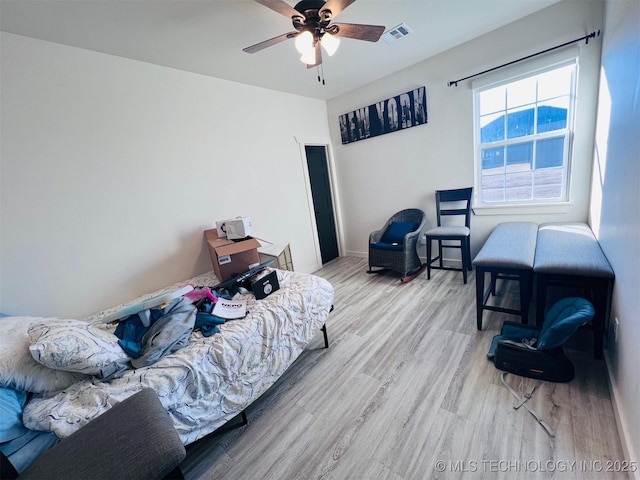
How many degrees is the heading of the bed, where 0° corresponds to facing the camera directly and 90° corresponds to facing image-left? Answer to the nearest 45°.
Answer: approximately 225°

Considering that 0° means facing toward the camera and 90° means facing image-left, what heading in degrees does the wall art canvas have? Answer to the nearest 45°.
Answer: approximately 45°

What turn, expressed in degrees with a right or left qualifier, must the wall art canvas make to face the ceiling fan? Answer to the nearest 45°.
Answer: approximately 45° to its left

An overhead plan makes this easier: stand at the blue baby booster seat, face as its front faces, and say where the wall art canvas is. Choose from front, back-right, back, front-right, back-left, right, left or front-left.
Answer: front-right

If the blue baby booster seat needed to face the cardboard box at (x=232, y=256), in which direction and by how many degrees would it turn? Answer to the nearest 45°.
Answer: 0° — it already faces it

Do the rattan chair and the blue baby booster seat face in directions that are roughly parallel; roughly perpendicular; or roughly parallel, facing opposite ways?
roughly perpendicular

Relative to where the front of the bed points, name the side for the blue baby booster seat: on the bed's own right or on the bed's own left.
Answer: on the bed's own right

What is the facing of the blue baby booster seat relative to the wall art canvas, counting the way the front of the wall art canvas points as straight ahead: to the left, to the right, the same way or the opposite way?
to the right

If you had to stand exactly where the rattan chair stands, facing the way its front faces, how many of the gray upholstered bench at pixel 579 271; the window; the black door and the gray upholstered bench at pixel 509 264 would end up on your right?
1

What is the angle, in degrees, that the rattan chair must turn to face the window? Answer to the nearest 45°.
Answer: approximately 135° to its left

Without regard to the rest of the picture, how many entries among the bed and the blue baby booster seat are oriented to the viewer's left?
1

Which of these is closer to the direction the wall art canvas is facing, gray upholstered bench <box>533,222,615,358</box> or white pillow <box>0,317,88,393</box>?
the white pillow

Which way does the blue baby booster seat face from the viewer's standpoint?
to the viewer's left

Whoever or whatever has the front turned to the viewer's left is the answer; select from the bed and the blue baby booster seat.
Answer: the blue baby booster seat

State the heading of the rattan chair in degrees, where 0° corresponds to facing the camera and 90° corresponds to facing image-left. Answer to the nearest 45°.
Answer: approximately 45°
